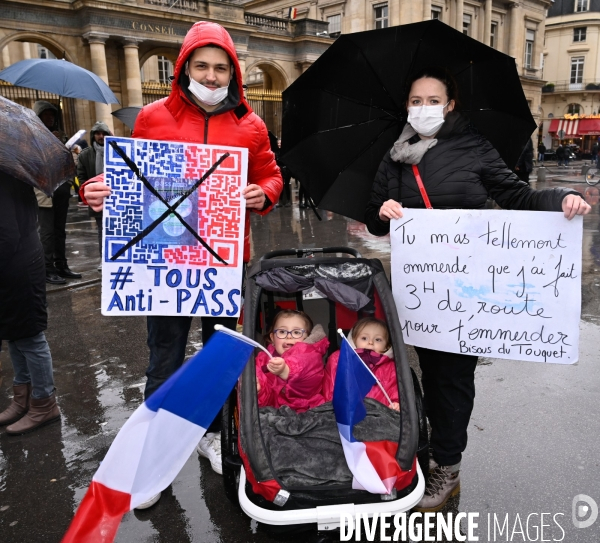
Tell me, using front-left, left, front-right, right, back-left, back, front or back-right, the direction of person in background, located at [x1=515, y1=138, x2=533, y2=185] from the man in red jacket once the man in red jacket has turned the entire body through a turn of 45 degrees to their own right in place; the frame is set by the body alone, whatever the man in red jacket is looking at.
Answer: back

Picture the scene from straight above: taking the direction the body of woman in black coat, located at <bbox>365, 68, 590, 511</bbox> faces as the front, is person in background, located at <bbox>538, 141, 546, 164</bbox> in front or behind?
behind

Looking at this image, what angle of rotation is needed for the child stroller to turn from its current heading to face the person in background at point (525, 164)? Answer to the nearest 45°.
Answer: approximately 135° to its left

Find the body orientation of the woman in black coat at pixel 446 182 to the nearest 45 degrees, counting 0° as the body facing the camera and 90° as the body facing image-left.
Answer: approximately 45°
